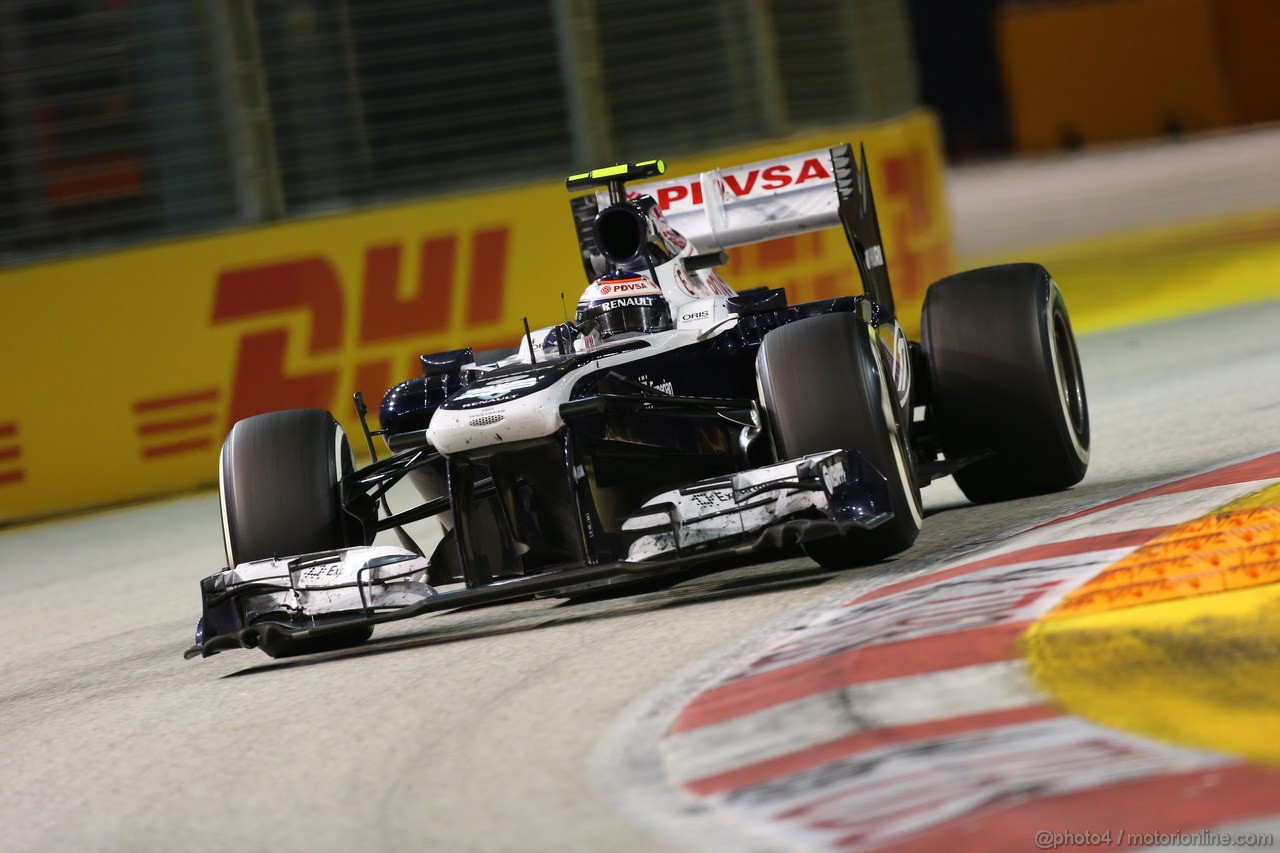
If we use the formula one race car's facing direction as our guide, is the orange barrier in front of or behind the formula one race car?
behind

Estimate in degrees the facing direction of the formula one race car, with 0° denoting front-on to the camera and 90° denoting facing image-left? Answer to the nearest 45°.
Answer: approximately 0°
